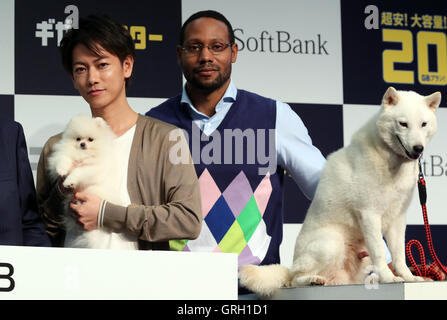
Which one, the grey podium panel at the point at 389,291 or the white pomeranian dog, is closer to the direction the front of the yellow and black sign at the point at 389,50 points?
the grey podium panel

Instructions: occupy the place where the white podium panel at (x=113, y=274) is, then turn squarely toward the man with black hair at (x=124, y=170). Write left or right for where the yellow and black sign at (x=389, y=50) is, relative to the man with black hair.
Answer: right

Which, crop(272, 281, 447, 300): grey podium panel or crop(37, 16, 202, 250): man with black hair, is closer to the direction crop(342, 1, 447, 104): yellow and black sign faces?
the grey podium panel

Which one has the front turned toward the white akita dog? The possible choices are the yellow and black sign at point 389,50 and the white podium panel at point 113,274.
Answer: the yellow and black sign

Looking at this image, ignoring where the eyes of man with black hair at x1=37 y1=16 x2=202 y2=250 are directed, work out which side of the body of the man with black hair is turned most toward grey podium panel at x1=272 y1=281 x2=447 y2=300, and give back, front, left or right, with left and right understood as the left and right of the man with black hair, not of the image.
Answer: left

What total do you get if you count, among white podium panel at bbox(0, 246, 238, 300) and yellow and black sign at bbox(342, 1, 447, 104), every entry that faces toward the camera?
2

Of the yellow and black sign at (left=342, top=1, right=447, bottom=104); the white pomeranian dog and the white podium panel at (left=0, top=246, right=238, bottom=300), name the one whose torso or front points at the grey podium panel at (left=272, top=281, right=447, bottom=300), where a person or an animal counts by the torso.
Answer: the yellow and black sign

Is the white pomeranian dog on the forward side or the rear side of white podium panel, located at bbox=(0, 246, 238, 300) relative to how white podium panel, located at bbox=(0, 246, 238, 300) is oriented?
on the rear side

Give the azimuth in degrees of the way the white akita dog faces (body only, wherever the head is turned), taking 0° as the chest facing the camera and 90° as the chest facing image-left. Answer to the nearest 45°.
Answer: approximately 315°

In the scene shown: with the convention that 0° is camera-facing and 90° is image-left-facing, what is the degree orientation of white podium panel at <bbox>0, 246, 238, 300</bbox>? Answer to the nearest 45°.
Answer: approximately 0°
